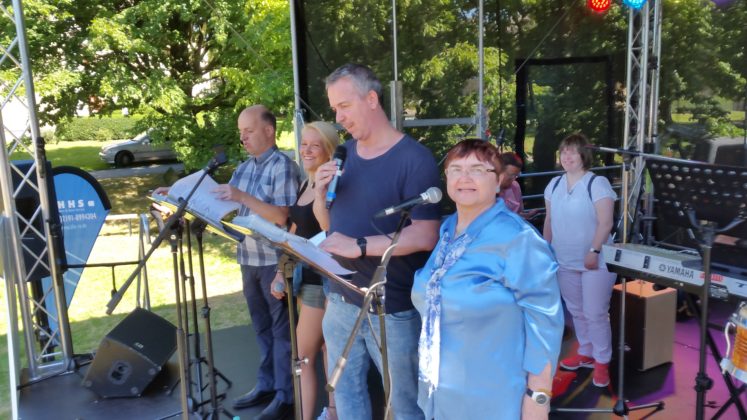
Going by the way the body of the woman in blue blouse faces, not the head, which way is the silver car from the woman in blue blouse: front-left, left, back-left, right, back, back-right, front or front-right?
right

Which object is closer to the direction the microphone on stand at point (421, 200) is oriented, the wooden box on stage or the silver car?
the wooden box on stage

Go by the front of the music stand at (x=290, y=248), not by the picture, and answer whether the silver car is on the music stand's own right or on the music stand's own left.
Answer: on the music stand's own left

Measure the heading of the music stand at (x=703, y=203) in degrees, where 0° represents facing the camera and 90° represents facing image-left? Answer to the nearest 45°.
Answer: approximately 225°

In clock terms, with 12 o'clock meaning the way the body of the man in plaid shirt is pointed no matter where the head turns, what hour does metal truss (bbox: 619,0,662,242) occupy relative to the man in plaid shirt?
The metal truss is roughly at 7 o'clock from the man in plaid shirt.

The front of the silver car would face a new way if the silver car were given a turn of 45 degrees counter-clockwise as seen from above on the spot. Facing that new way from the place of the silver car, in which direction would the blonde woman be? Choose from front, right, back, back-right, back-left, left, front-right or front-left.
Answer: front-left

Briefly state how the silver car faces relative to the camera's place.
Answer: facing to the left of the viewer

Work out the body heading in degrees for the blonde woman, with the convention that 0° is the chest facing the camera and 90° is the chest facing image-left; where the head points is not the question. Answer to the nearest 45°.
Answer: approximately 45°

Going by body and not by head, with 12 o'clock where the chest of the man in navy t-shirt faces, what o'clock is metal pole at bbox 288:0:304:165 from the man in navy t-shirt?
The metal pole is roughly at 4 o'clock from the man in navy t-shirt.

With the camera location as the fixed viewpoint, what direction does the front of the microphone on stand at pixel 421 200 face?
facing to the right of the viewer

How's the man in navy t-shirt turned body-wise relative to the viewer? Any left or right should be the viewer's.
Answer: facing the viewer and to the left of the viewer
